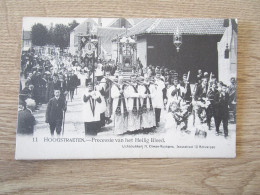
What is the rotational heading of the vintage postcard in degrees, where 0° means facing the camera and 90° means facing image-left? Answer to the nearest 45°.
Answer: approximately 0°
